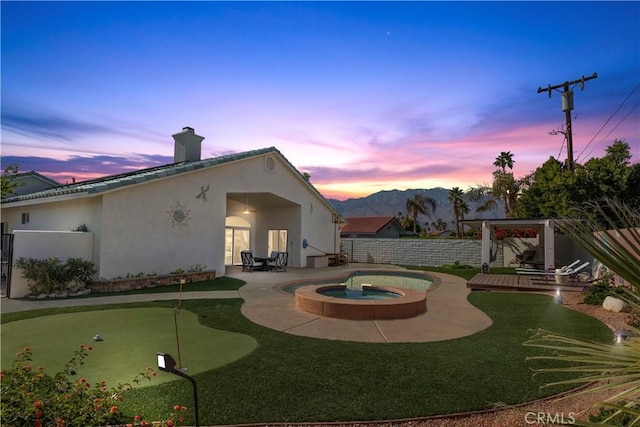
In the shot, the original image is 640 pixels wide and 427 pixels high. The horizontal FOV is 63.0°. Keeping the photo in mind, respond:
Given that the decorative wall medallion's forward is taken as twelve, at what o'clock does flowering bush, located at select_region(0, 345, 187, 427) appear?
The flowering bush is roughly at 12 o'clock from the decorative wall medallion.

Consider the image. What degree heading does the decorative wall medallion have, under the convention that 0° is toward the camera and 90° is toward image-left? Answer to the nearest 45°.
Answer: approximately 0°

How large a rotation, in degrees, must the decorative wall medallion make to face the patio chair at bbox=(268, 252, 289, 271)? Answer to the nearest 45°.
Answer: approximately 135° to its left

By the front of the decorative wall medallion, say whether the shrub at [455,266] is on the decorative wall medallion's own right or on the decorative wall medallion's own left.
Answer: on the decorative wall medallion's own left

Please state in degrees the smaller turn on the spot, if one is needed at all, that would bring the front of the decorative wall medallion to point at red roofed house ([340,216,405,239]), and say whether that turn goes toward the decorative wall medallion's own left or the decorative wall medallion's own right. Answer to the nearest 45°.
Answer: approximately 135° to the decorative wall medallion's own left

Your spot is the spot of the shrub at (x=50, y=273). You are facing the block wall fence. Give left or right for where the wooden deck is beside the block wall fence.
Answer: right

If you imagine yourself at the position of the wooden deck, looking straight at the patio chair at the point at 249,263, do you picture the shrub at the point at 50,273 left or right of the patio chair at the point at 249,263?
left
